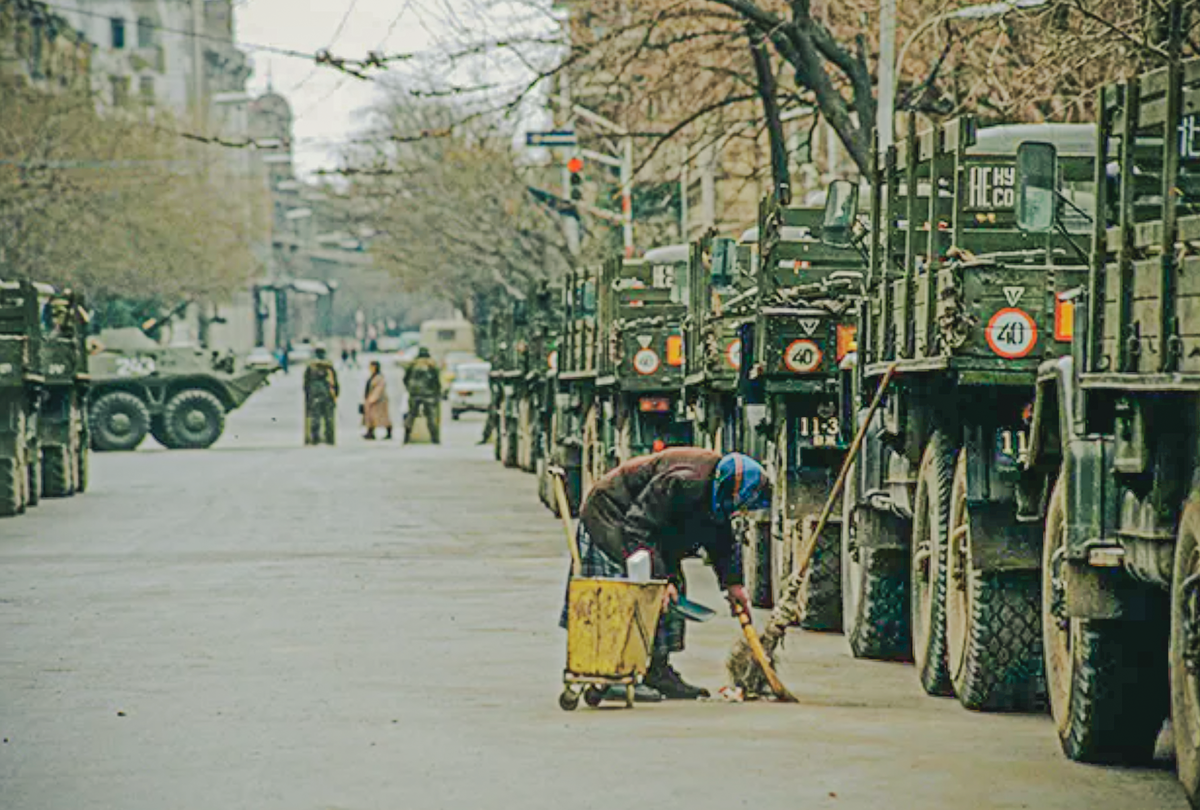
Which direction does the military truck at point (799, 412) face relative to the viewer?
away from the camera

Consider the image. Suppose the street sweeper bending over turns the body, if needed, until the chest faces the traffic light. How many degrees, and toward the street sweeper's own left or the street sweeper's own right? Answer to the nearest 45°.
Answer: approximately 90° to the street sweeper's own left

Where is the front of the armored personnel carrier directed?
to the viewer's right

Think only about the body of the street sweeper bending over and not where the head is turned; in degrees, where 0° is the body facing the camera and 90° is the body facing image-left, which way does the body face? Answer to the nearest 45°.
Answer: approximately 270°

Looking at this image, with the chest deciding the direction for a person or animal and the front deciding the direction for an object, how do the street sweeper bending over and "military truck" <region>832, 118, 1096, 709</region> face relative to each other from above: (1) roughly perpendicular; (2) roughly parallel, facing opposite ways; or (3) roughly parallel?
roughly perpendicular

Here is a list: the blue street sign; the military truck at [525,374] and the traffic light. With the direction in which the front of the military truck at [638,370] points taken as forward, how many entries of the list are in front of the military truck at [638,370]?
3

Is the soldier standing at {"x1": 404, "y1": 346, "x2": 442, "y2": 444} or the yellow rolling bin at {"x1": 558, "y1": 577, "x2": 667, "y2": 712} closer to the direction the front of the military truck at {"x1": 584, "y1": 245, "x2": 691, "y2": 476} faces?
the soldier standing

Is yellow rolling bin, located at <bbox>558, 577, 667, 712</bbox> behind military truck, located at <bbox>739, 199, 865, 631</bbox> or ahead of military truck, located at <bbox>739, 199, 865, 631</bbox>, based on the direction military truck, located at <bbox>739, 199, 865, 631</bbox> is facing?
behind
